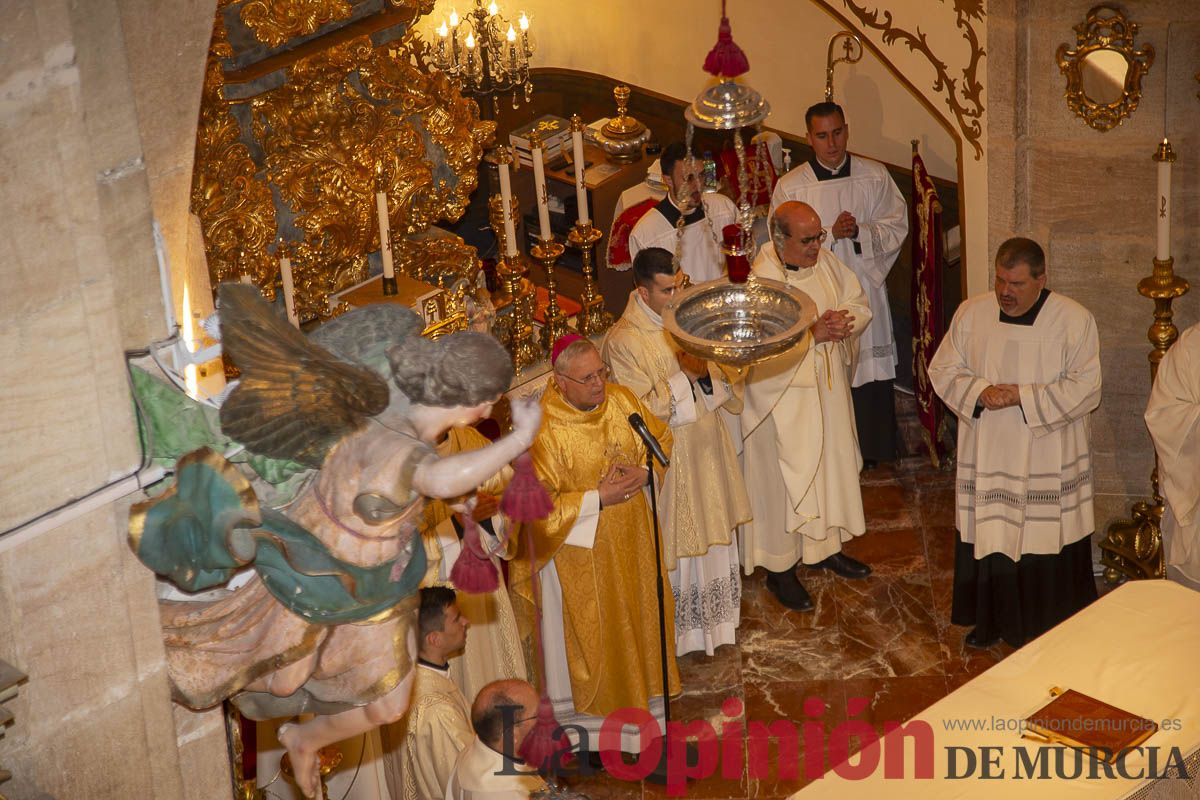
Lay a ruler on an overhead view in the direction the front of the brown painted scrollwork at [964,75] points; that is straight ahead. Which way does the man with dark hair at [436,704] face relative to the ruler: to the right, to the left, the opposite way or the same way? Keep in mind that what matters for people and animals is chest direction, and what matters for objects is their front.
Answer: to the left

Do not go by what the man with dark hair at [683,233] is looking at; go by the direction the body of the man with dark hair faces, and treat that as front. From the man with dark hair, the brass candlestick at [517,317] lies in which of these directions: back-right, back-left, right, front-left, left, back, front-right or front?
right

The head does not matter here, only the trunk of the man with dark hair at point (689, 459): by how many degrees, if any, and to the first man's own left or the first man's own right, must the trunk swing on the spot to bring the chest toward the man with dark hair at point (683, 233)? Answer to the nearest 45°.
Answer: approximately 135° to the first man's own left

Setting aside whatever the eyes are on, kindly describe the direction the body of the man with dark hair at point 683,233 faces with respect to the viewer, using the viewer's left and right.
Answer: facing the viewer and to the right of the viewer

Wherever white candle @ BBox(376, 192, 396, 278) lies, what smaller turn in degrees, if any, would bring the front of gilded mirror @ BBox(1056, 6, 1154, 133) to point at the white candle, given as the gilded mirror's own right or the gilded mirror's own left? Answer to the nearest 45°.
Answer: approximately 45° to the gilded mirror's own right

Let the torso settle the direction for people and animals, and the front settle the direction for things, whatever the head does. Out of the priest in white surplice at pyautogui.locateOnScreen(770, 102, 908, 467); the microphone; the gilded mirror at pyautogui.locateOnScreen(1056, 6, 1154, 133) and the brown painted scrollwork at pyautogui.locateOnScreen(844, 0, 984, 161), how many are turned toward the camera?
3

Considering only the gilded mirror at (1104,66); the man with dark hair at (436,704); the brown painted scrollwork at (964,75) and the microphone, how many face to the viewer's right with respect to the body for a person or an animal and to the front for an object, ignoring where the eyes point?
1

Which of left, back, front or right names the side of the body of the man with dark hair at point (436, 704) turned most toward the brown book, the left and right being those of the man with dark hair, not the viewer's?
front

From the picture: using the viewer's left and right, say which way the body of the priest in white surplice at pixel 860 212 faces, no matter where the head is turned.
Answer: facing the viewer

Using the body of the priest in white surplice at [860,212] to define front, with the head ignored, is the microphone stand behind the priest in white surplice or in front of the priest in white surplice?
in front

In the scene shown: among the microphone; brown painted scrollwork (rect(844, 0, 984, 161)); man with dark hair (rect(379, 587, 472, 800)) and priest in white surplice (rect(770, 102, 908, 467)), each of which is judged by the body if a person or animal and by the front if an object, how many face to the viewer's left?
1

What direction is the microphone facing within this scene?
to the viewer's left

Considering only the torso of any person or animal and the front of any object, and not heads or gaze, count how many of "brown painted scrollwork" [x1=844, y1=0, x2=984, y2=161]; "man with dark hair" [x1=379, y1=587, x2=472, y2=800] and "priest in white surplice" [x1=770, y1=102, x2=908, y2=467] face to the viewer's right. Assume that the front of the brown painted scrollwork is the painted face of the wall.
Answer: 1

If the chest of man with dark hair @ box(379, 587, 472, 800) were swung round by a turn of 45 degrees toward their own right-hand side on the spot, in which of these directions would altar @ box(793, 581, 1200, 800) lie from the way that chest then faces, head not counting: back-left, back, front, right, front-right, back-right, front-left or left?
front-left

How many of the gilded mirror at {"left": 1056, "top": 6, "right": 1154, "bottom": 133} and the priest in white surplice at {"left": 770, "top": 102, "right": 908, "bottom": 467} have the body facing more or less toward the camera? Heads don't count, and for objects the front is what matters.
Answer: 2

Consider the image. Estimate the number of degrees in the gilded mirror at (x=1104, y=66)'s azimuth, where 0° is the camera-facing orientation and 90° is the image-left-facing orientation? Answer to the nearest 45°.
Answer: approximately 0°

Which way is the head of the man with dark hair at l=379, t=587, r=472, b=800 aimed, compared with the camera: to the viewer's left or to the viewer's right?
to the viewer's right

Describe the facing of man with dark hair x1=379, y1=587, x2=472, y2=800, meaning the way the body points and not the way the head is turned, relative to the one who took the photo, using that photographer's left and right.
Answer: facing to the right of the viewer

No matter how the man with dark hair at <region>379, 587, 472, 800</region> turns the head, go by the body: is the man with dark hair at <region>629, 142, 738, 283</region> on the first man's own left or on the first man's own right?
on the first man's own left
